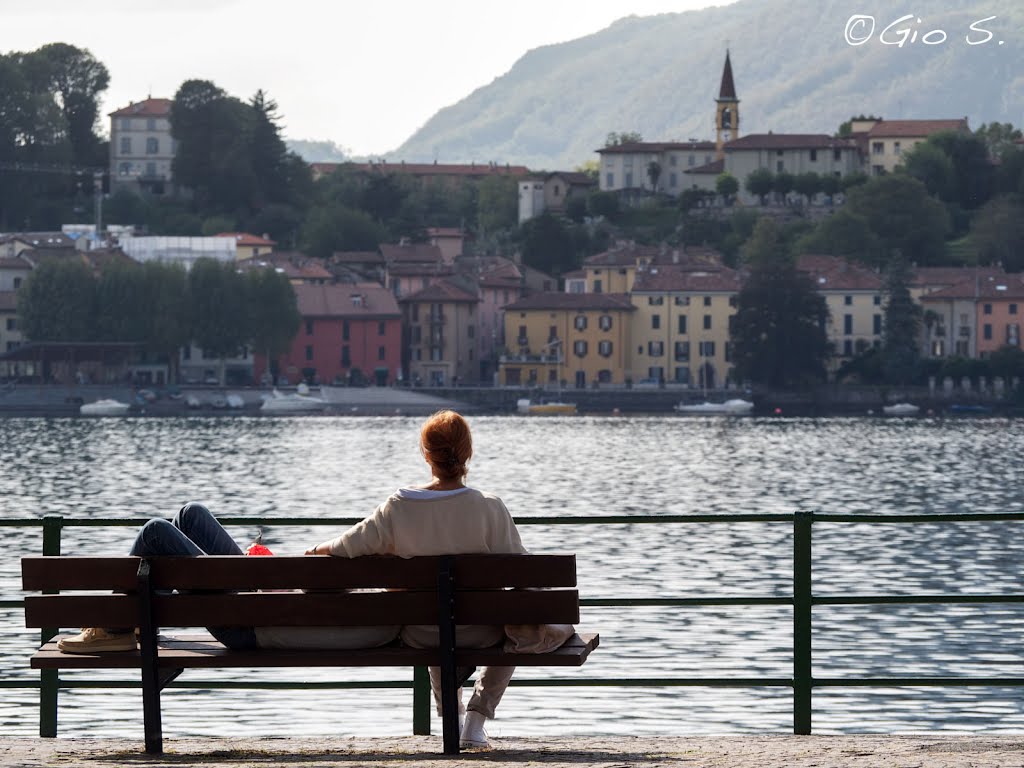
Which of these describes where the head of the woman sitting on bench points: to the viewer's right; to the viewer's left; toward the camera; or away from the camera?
away from the camera

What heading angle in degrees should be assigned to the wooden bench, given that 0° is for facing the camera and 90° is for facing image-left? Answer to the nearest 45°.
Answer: approximately 180°

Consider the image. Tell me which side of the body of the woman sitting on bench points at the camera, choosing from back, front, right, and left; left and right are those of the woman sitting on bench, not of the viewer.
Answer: back
